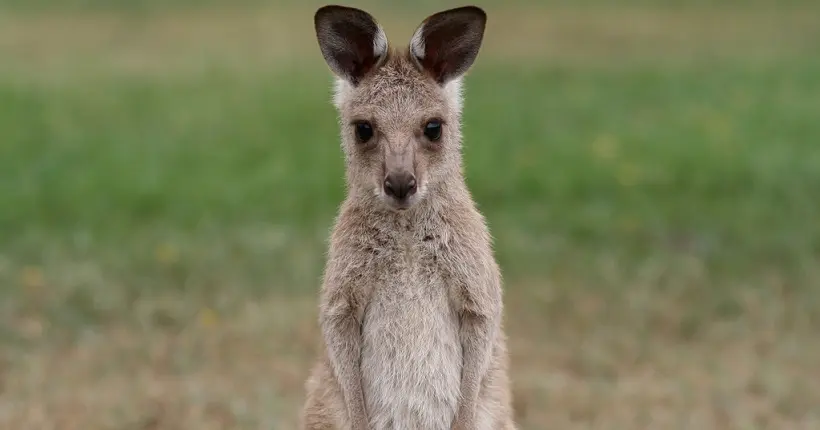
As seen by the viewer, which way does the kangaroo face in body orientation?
toward the camera
